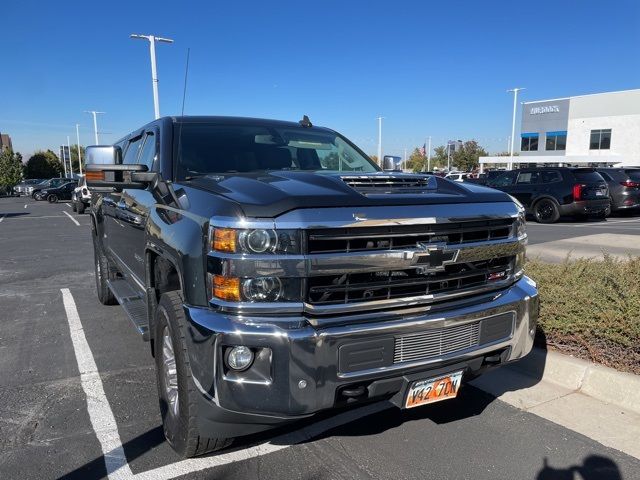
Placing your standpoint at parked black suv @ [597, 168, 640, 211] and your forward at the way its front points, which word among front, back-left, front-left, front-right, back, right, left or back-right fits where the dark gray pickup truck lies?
back-left

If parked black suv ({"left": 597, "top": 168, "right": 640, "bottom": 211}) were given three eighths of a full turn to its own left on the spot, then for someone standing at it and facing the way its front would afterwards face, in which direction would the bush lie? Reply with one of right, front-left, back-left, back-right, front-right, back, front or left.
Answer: front

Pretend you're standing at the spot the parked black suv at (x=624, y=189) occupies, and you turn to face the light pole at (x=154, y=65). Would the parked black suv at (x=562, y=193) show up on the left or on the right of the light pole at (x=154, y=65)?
left

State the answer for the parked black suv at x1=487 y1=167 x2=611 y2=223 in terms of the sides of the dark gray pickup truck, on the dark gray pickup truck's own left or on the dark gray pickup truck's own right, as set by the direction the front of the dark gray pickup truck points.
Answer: on the dark gray pickup truck's own left

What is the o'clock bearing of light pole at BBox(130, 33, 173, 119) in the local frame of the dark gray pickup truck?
The light pole is roughly at 7 o'clock from the dark gray pickup truck.

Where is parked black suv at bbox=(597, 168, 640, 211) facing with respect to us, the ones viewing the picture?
facing away from the viewer and to the left of the viewer

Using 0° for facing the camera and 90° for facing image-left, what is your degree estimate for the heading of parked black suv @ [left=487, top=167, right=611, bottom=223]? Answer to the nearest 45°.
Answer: approximately 135°

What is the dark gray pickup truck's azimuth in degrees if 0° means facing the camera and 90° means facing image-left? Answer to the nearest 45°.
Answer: approximately 315°

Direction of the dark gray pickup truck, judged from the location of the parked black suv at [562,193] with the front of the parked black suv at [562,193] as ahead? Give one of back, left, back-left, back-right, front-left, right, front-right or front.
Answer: back-left
